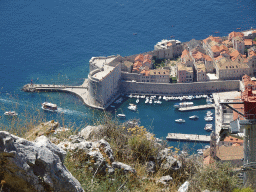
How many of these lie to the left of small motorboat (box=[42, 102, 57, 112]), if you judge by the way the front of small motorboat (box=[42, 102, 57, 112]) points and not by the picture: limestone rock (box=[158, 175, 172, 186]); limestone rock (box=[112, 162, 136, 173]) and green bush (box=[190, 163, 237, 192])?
3

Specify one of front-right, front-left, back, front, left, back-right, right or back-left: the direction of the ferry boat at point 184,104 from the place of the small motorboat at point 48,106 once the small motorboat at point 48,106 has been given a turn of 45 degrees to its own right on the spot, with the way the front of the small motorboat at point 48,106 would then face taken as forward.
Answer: back-right

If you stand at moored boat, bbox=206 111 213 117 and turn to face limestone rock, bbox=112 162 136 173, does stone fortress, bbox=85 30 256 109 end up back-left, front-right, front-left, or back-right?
back-right

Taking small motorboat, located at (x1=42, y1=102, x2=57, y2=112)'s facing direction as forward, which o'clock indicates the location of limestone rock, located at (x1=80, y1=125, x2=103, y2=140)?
The limestone rock is roughly at 9 o'clock from the small motorboat.

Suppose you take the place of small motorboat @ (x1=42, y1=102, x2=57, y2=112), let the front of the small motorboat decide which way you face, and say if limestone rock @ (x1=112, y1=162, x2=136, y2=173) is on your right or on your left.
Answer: on your left

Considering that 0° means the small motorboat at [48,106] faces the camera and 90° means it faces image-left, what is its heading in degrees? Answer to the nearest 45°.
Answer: approximately 90°

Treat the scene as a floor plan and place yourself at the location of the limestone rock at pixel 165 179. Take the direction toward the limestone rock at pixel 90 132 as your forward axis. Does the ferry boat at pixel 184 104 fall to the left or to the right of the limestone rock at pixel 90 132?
right

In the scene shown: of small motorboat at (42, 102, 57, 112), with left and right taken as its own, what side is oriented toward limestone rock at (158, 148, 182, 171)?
left

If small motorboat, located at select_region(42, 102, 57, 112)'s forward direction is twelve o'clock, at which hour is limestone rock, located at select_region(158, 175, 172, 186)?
The limestone rock is roughly at 9 o'clock from the small motorboat.

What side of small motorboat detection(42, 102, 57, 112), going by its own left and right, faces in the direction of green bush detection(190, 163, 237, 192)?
left
